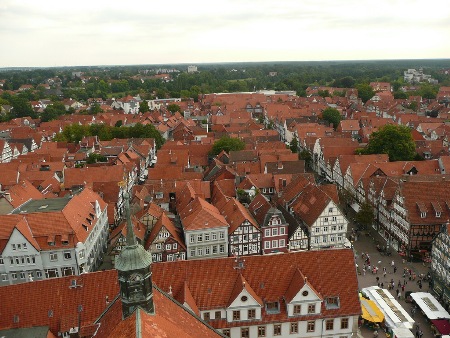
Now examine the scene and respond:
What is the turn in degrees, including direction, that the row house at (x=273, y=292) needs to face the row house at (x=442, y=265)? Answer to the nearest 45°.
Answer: approximately 135° to its left

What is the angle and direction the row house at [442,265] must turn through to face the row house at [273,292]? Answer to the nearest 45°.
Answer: approximately 45° to its left

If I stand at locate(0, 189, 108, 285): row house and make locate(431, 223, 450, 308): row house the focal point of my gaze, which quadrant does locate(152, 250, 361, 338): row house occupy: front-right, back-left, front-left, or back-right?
front-right

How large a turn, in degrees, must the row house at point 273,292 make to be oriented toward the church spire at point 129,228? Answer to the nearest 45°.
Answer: approximately 45° to its right

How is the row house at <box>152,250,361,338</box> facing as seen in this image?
toward the camera

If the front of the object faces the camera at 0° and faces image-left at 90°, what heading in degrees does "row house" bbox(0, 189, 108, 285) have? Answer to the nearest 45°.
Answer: approximately 0°

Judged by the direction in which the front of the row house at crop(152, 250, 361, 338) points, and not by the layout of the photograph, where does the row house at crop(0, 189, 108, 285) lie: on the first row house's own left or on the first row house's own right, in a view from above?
on the first row house's own right

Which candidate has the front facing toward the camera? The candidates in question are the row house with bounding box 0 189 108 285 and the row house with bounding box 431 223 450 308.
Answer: the row house with bounding box 0 189 108 285

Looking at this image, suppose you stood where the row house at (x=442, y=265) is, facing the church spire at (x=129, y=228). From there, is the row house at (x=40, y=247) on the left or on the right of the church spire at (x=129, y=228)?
right

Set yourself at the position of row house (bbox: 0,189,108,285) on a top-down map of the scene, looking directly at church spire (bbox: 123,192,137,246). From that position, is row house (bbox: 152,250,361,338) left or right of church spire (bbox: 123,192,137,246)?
left

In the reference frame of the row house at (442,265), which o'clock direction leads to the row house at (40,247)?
the row house at (40,247) is roughly at 11 o'clock from the row house at (442,265).

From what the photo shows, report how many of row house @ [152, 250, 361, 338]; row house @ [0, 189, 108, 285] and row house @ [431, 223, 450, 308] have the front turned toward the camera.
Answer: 2

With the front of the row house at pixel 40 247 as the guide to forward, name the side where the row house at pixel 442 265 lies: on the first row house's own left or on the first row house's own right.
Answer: on the first row house's own left

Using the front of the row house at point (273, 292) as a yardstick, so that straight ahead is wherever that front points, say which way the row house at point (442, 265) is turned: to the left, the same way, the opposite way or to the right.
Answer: to the right

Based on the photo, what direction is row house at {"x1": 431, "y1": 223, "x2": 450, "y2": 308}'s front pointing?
to the viewer's left
